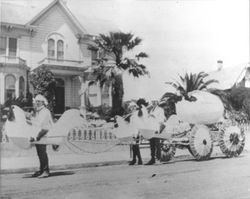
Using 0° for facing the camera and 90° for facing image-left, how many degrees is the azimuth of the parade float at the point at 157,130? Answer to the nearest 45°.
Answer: approximately 90°

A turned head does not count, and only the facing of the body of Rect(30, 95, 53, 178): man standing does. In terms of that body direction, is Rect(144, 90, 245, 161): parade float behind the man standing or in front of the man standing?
behind

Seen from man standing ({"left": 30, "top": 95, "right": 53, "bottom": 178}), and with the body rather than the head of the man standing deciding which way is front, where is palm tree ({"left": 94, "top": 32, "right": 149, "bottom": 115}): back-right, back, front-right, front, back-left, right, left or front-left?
back
